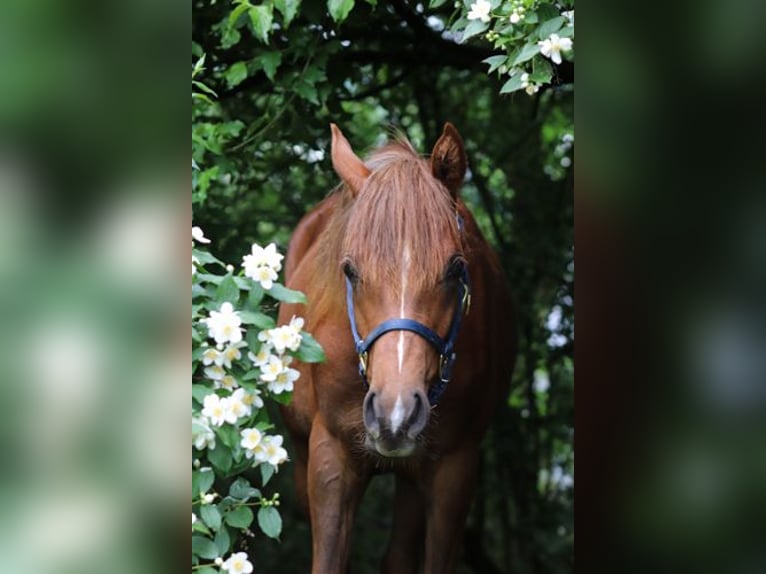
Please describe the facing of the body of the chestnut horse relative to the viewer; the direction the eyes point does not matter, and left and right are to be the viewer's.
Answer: facing the viewer
